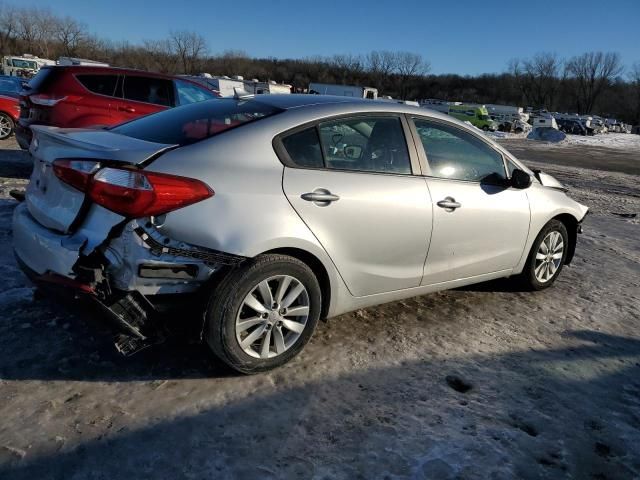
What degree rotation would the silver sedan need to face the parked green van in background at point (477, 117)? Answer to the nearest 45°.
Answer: approximately 45° to its left

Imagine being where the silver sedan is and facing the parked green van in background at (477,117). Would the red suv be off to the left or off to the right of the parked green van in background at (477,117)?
left

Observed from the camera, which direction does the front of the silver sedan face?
facing away from the viewer and to the right of the viewer

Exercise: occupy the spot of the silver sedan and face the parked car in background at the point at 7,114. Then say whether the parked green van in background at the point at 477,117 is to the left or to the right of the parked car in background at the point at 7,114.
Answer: right

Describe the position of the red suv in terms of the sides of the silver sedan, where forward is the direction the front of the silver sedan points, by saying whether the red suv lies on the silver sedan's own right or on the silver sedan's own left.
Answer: on the silver sedan's own left

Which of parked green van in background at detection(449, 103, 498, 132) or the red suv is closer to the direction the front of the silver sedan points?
the parked green van in background
